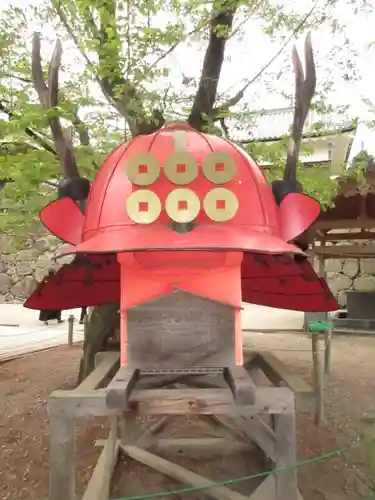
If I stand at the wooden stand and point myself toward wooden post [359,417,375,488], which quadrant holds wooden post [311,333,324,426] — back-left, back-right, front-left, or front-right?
front-left

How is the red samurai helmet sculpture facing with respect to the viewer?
toward the camera

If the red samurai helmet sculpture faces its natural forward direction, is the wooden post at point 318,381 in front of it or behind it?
behind
